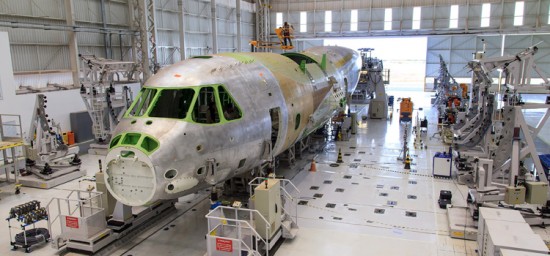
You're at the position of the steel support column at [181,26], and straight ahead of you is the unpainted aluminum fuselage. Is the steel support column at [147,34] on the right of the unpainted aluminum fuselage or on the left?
right

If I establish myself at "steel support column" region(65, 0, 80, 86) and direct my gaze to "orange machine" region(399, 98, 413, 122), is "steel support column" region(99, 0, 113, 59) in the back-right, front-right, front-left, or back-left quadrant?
front-left

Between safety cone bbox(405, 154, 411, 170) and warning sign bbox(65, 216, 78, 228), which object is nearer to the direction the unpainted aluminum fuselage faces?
the warning sign

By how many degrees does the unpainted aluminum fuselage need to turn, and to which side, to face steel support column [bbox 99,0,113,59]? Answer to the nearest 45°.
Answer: approximately 90° to its right

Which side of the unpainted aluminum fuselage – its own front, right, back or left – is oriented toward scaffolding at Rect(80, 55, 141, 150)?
right

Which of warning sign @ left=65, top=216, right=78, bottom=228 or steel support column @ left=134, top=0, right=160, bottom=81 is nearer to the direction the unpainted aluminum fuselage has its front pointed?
the warning sign

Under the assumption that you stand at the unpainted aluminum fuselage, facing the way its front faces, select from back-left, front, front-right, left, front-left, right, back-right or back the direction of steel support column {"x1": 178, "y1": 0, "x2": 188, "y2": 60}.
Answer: back-right

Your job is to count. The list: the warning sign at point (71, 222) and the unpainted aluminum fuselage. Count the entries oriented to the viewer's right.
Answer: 0

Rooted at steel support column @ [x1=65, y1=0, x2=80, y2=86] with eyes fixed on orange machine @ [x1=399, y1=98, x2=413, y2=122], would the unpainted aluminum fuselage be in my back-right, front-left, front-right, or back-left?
front-right

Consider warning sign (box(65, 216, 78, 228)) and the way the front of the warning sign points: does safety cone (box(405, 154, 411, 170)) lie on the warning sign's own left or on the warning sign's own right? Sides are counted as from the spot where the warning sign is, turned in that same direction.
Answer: on the warning sign's own left

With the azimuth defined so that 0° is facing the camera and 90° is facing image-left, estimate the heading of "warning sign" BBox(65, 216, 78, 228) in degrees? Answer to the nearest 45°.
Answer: approximately 0°

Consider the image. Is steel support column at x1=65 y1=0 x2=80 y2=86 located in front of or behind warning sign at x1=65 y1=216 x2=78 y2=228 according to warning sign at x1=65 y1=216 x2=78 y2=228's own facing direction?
behind

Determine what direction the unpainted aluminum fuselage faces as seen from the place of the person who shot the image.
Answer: facing the viewer and to the left of the viewer
